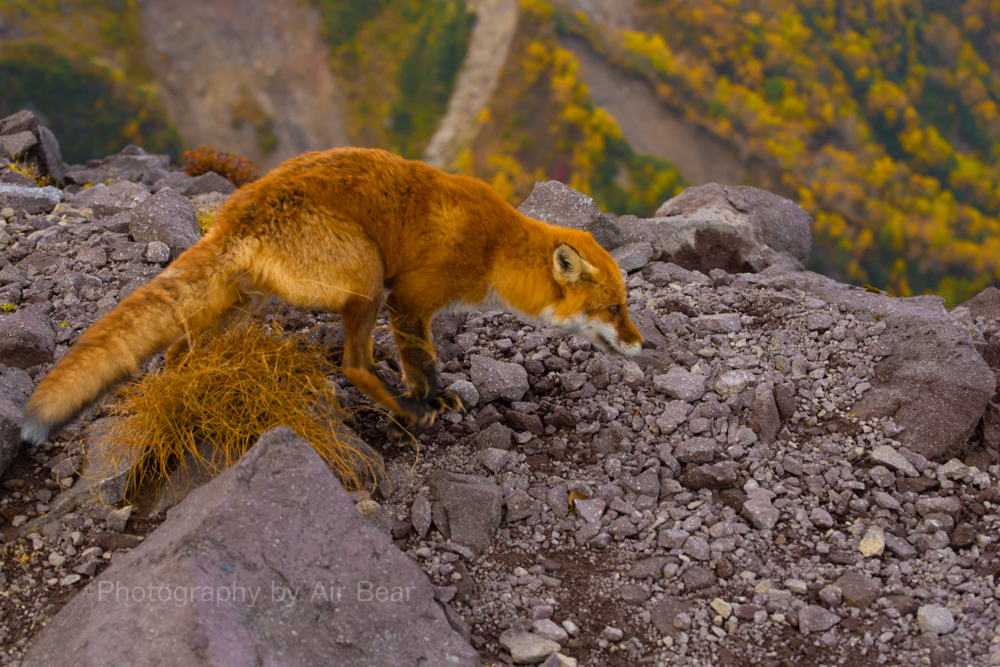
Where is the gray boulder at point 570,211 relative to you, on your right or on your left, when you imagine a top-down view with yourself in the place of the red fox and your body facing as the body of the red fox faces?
on your left

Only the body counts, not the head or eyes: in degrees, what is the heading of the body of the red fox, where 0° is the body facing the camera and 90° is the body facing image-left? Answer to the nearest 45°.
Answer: approximately 270°

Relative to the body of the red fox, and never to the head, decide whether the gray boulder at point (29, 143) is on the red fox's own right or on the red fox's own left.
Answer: on the red fox's own left

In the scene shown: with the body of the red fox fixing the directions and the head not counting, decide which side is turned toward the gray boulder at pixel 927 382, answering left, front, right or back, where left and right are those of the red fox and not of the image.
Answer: front

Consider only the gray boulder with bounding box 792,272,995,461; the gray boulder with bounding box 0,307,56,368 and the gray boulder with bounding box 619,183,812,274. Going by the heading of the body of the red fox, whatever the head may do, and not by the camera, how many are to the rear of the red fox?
1

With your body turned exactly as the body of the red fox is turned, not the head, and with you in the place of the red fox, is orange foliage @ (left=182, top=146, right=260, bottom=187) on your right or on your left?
on your left

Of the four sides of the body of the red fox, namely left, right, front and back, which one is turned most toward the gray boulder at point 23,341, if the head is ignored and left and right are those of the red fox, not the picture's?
back

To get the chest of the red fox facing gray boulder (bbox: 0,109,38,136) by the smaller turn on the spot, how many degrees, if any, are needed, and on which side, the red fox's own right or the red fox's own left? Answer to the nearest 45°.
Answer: approximately 135° to the red fox's own left

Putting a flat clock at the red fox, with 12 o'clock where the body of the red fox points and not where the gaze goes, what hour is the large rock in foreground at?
The large rock in foreground is roughly at 3 o'clock from the red fox.

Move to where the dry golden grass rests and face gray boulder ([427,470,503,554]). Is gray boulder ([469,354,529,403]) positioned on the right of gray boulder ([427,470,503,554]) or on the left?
left

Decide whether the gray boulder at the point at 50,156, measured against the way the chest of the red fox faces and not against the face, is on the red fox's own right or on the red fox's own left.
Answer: on the red fox's own left
